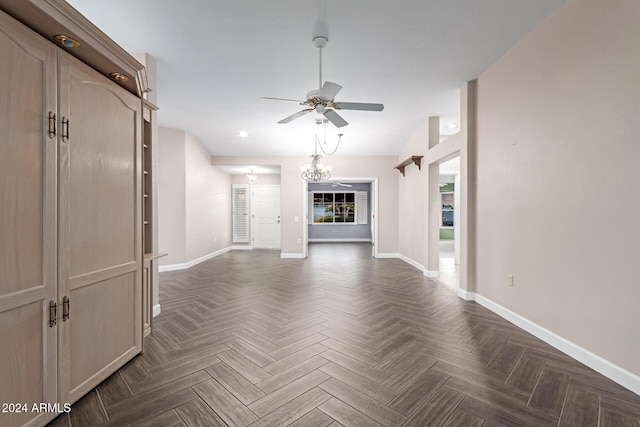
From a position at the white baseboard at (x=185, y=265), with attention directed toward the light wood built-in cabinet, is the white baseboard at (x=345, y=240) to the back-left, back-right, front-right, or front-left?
back-left

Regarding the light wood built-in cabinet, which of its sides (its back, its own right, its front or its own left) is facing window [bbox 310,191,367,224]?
left

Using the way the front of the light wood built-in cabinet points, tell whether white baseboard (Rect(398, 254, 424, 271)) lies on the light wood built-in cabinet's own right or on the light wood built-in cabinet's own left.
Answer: on the light wood built-in cabinet's own left

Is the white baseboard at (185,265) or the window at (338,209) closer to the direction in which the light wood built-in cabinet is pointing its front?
the window

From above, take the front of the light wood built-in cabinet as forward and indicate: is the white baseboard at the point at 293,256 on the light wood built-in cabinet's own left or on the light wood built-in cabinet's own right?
on the light wood built-in cabinet's own left

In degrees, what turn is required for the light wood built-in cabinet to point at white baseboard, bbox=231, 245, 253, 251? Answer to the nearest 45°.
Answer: approximately 90° to its left

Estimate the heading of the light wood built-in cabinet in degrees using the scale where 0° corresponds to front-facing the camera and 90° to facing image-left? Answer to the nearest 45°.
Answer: approximately 315°

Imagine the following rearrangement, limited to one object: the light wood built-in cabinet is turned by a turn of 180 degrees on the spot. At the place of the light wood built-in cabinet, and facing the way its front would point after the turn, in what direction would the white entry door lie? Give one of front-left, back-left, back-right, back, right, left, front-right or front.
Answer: right
